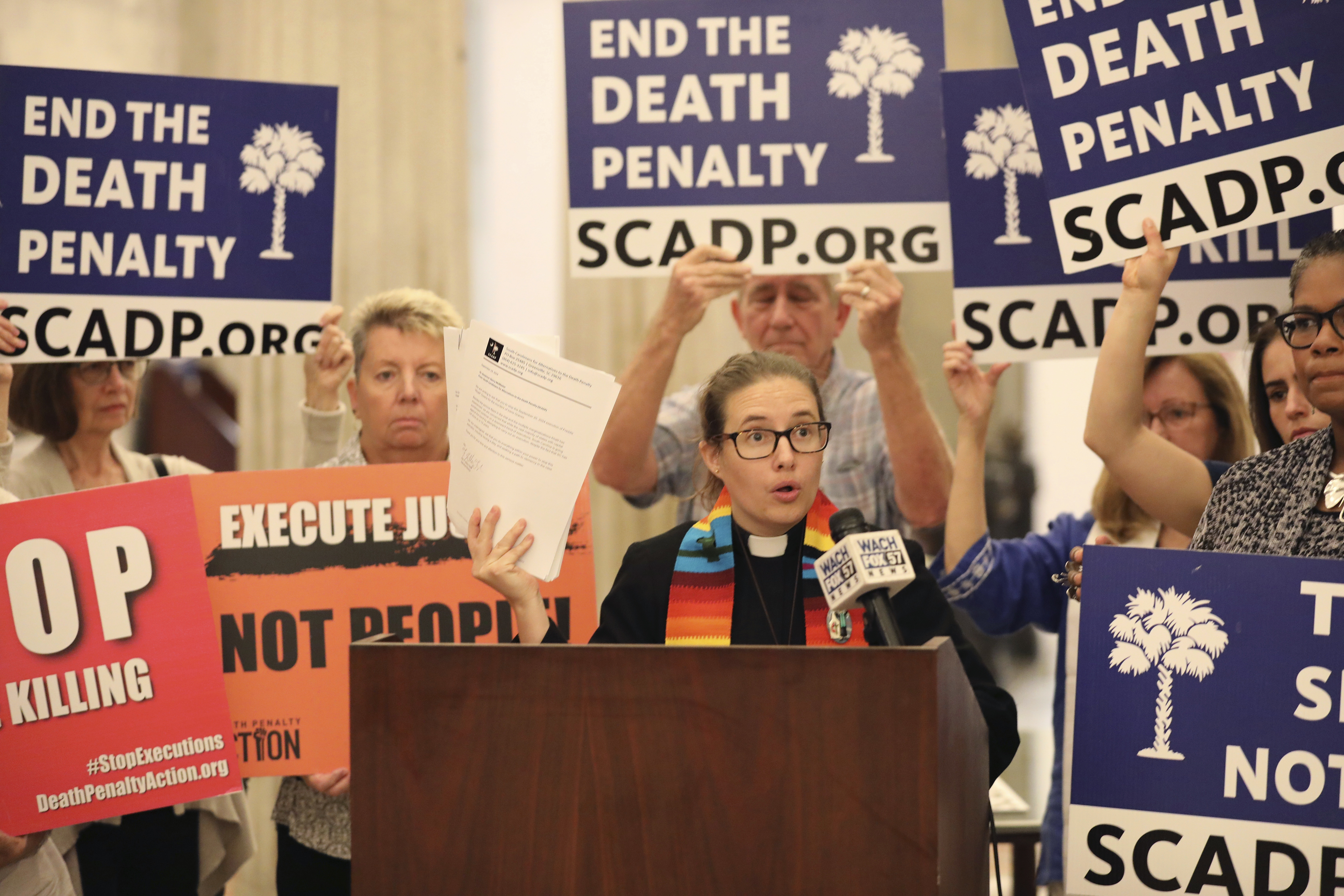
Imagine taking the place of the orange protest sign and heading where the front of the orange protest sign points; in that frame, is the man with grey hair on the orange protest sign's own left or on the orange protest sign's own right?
on the orange protest sign's own left

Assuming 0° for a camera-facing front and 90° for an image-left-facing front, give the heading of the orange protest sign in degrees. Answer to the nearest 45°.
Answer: approximately 0°

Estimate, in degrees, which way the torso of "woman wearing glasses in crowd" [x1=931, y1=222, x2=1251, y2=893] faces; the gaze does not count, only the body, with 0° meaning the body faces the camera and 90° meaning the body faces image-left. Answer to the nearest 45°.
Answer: approximately 45°

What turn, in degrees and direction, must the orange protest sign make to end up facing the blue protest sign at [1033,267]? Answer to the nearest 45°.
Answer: approximately 90° to its left

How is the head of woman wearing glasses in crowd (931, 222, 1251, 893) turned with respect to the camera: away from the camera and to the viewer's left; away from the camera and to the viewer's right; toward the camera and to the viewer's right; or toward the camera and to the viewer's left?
toward the camera and to the viewer's left

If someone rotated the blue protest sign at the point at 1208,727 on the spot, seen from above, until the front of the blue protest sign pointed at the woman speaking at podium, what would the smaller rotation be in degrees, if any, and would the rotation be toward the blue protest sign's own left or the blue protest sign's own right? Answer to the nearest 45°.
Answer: approximately 90° to the blue protest sign's own right

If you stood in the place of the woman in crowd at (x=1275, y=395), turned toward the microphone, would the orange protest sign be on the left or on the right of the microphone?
right

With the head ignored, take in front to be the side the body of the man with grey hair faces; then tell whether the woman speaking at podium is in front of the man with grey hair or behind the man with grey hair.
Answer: in front

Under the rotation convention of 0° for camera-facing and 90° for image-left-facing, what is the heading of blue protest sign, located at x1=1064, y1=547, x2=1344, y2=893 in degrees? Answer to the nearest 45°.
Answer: approximately 0°

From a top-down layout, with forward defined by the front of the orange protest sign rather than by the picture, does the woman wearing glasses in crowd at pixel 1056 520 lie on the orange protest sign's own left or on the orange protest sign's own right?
on the orange protest sign's own left
